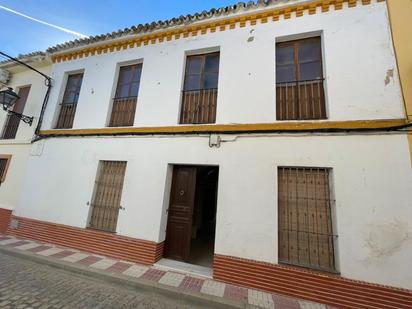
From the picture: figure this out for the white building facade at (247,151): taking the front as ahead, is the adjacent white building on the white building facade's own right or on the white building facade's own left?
on the white building facade's own right
